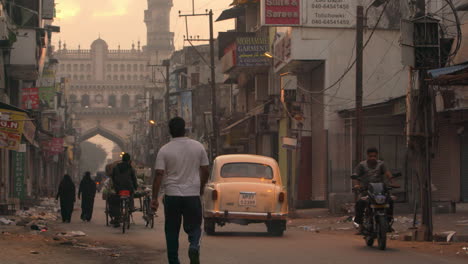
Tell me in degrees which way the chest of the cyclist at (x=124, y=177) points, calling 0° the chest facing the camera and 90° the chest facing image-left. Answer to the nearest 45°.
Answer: approximately 180°

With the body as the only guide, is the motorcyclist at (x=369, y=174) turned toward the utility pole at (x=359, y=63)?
no

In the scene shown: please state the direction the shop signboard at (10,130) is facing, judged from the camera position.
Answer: facing the viewer and to the right of the viewer

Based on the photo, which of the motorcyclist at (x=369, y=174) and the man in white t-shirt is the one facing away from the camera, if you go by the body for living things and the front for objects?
the man in white t-shirt

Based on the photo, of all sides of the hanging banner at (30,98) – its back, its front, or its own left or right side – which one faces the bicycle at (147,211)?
front

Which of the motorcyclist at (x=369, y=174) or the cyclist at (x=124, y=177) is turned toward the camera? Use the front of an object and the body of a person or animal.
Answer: the motorcyclist

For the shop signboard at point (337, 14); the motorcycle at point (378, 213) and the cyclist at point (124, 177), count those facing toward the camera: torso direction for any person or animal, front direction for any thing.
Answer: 2

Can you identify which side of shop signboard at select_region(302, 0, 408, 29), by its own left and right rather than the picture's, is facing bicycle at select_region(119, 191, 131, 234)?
front

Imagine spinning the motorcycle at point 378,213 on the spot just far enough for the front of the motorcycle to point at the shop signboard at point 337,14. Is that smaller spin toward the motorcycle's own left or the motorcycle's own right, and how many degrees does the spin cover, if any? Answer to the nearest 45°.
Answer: approximately 180°

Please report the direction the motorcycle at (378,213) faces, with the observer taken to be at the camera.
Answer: facing the viewer

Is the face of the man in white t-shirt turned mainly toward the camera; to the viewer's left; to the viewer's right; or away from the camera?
away from the camera

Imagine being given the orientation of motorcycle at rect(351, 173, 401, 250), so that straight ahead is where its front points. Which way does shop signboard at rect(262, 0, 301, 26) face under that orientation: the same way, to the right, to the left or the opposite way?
the same way

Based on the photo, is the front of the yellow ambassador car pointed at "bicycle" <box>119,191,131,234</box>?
no

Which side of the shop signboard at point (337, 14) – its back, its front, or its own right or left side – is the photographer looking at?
front

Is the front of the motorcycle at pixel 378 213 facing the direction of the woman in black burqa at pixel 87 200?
no

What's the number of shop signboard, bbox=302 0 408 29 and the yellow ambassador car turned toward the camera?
1

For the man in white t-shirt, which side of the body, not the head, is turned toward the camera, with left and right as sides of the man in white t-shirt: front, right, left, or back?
back
